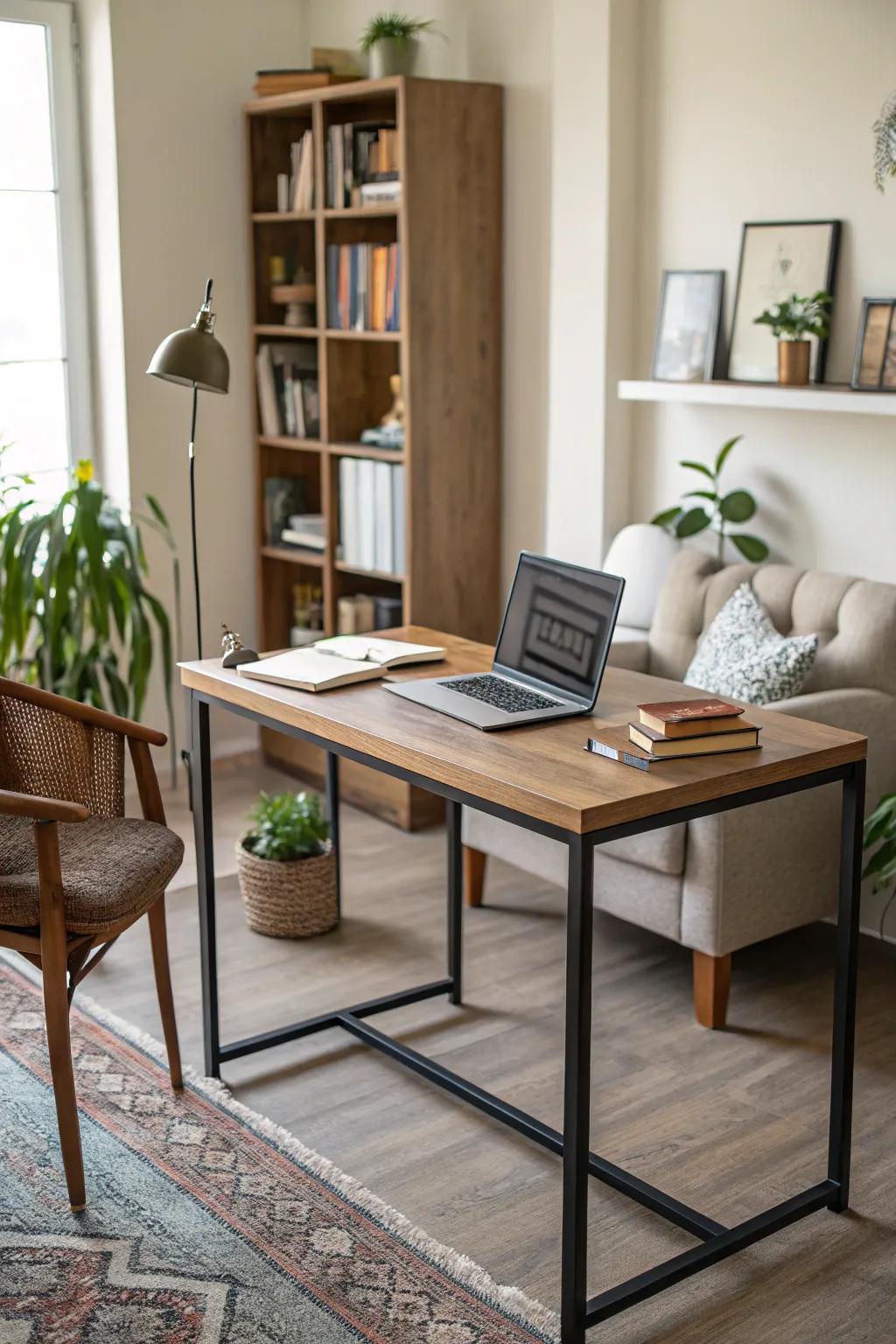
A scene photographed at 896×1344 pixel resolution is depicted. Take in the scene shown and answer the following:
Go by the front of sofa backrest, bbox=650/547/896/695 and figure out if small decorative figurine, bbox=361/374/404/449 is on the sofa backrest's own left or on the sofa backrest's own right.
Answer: on the sofa backrest's own right

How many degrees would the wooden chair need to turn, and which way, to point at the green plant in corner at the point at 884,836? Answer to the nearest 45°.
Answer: approximately 45° to its left

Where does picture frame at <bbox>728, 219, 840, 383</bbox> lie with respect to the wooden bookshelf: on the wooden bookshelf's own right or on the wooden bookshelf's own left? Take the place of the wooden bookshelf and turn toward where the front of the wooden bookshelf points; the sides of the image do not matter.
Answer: on the wooden bookshelf's own left

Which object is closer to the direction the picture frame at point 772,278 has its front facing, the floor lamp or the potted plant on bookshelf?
the floor lamp

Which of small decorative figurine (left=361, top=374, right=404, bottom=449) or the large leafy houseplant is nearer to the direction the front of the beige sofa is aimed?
the large leafy houseplant

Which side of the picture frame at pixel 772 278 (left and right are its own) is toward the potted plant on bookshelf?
right

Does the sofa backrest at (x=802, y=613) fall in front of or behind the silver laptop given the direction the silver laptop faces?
behind

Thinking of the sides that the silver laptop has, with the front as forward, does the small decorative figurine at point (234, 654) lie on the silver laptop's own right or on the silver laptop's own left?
on the silver laptop's own right

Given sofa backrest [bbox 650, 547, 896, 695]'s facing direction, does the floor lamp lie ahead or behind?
ahead

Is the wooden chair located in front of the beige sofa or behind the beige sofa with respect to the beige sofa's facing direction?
in front
